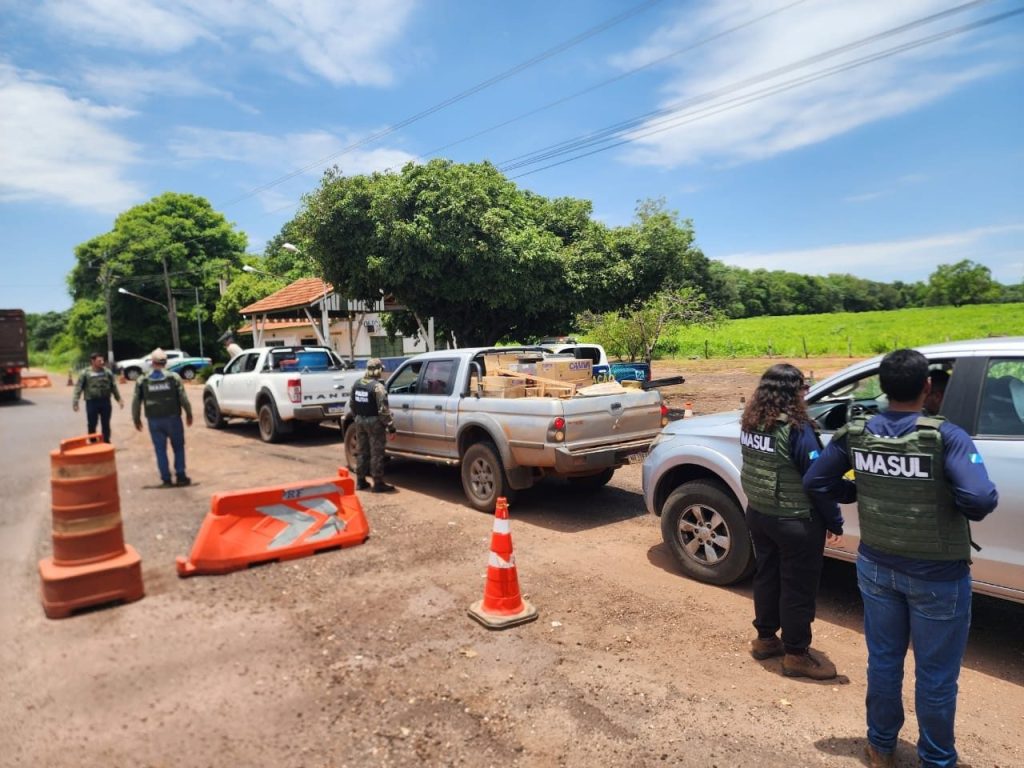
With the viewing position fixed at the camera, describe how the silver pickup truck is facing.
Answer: facing away from the viewer and to the left of the viewer

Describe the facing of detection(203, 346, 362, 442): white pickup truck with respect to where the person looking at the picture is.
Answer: facing away from the viewer and to the left of the viewer

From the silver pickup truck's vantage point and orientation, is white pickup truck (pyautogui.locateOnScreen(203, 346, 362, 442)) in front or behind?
in front

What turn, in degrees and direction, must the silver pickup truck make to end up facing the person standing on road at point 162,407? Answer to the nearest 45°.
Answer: approximately 45° to its left

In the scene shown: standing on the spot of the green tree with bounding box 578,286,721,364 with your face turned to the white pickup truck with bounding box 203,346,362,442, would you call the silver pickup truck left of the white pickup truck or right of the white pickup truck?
left

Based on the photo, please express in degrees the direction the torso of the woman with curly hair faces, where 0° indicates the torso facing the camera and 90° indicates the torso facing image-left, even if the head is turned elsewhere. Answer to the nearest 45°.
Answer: approximately 225°

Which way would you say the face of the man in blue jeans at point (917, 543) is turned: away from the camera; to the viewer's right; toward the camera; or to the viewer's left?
away from the camera

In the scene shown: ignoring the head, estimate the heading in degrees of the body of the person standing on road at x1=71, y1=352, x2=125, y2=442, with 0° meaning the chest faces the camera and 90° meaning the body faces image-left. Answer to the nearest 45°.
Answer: approximately 0°

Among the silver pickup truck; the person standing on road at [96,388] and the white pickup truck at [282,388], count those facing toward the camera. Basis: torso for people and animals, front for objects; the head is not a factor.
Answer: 1

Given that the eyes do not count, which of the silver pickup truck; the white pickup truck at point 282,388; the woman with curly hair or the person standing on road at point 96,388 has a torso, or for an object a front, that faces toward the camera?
the person standing on road

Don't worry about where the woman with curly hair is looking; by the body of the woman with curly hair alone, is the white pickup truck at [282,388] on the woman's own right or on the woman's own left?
on the woman's own left

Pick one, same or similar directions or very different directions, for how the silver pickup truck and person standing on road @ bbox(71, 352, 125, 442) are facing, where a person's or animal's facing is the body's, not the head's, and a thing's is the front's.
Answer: very different directions

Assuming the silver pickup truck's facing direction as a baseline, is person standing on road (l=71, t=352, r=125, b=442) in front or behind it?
in front

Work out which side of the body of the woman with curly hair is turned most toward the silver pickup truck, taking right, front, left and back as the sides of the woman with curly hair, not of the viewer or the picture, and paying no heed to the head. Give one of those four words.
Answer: left

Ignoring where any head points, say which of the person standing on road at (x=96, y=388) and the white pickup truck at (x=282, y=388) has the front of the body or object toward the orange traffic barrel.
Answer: the person standing on road

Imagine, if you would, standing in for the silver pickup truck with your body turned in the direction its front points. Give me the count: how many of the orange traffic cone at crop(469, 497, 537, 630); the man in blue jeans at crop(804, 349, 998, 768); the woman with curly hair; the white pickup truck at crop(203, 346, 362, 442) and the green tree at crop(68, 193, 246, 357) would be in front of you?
2
